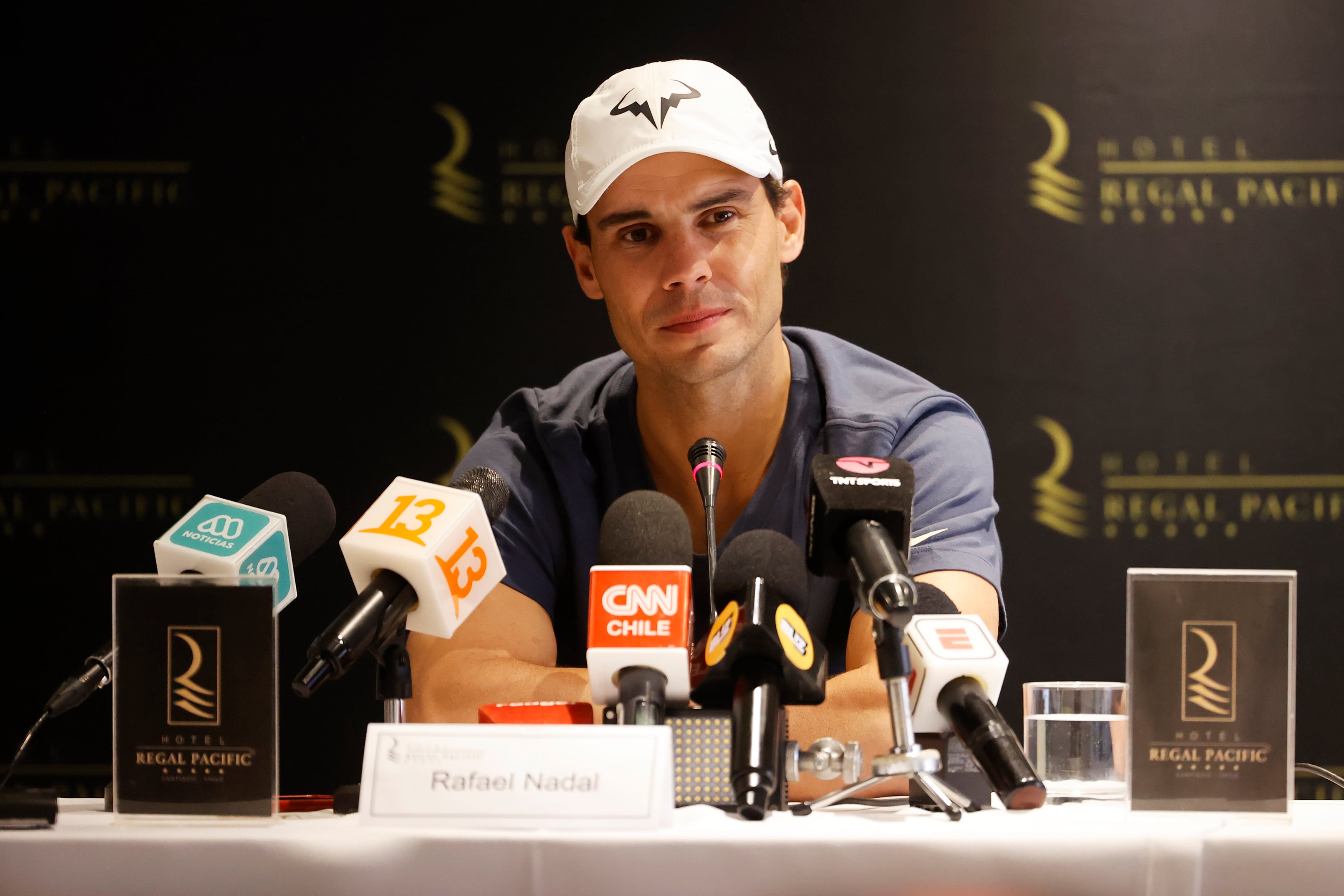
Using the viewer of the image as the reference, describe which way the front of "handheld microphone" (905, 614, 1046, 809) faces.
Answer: facing away from the viewer and to the left of the viewer

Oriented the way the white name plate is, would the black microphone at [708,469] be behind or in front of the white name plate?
behind

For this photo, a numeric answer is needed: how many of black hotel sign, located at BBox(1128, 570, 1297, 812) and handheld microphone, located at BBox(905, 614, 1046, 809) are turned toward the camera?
1

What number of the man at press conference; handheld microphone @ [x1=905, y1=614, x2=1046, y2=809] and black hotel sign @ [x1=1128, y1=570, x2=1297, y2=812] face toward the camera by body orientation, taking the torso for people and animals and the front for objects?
2

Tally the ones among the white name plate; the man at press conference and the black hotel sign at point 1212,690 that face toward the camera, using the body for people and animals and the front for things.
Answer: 3

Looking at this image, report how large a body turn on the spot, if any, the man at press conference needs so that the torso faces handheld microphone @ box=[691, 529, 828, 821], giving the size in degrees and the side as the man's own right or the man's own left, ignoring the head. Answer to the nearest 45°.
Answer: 0° — they already face it

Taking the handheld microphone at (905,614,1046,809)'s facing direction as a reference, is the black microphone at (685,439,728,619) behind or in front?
in front

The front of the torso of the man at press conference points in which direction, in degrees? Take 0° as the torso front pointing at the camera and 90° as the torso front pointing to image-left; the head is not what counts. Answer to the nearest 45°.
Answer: approximately 0°
